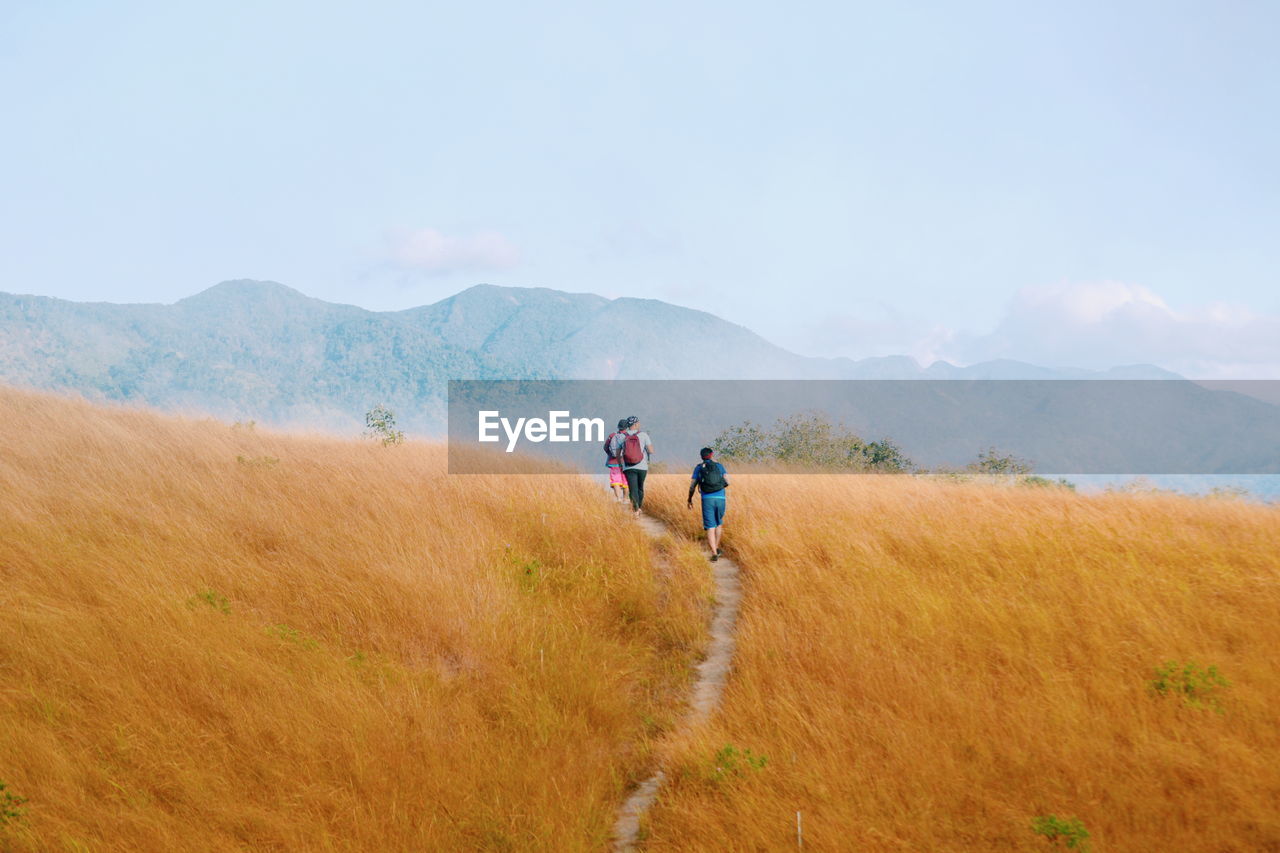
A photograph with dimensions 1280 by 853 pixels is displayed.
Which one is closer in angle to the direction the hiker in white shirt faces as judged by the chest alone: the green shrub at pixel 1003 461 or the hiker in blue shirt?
the green shrub

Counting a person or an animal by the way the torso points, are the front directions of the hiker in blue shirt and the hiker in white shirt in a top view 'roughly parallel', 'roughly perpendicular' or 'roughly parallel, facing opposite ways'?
roughly parallel

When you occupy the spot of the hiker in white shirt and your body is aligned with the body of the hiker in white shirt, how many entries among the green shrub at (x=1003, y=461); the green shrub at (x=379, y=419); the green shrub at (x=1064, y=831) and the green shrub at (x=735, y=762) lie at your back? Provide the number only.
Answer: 2

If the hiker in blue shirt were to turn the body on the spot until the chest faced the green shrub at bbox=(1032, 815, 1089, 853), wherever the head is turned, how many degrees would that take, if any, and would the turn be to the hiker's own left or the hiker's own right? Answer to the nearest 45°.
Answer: approximately 180°

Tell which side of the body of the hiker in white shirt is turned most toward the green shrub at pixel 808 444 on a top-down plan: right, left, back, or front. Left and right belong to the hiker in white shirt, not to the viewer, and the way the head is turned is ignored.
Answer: front

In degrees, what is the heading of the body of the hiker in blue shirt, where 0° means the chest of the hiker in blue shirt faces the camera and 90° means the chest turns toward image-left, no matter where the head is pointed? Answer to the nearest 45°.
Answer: approximately 180°

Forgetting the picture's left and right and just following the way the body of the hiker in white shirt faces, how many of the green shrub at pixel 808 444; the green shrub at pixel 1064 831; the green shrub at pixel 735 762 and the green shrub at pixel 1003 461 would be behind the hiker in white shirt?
2

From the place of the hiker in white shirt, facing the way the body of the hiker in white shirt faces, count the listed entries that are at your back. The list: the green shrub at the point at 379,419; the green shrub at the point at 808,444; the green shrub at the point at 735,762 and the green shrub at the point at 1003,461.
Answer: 1

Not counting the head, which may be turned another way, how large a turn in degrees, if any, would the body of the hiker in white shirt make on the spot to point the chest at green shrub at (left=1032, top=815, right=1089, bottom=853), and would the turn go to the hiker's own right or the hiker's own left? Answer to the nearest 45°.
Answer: approximately 180°

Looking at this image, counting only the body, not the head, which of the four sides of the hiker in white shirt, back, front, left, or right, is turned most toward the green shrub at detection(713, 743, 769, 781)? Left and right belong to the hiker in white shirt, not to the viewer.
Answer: back

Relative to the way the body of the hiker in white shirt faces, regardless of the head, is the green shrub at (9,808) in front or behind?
behind

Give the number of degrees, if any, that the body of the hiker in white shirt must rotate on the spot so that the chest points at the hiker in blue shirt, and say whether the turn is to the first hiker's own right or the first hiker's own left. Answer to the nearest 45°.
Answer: approximately 180°

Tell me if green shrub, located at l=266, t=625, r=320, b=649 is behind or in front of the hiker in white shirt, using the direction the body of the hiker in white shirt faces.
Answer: behind

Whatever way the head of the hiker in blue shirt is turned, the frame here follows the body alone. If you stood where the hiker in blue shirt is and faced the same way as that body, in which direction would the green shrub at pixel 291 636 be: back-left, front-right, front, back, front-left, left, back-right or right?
back-left

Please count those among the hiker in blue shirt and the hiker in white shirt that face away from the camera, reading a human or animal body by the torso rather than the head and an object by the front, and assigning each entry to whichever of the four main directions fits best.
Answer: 2

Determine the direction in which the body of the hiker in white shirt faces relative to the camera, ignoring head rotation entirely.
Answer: away from the camera
